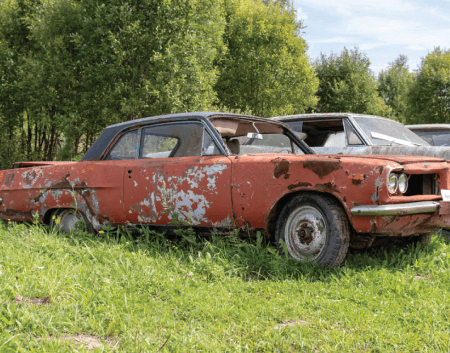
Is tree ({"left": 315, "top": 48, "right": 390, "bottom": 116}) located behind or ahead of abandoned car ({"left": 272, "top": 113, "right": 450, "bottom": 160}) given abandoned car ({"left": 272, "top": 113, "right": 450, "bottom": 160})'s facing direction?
behind

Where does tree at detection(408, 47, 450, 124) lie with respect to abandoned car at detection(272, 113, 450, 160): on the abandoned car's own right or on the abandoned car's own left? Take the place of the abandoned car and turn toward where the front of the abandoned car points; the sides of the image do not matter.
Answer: on the abandoned car's own left

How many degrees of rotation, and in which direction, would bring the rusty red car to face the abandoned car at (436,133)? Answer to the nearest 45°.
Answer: approximately 90° to its left

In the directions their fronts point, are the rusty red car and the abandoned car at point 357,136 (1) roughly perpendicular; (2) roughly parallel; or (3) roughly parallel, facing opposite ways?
roughly parallel

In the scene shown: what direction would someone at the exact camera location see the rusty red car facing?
facing the viewer and to the right of the viewer

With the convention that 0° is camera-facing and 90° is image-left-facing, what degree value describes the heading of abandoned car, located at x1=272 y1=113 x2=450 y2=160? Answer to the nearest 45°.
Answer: approximately 315°

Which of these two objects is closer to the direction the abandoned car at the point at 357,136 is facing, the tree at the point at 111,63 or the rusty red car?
the rusty red car

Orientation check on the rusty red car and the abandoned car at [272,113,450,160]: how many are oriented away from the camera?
0

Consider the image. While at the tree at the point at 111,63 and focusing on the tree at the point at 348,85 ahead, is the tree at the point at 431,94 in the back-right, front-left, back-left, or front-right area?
front-right

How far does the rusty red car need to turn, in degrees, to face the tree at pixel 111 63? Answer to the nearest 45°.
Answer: approximately 135° to its left

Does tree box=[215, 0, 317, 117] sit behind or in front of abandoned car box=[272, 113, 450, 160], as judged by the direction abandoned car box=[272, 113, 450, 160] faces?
behind
